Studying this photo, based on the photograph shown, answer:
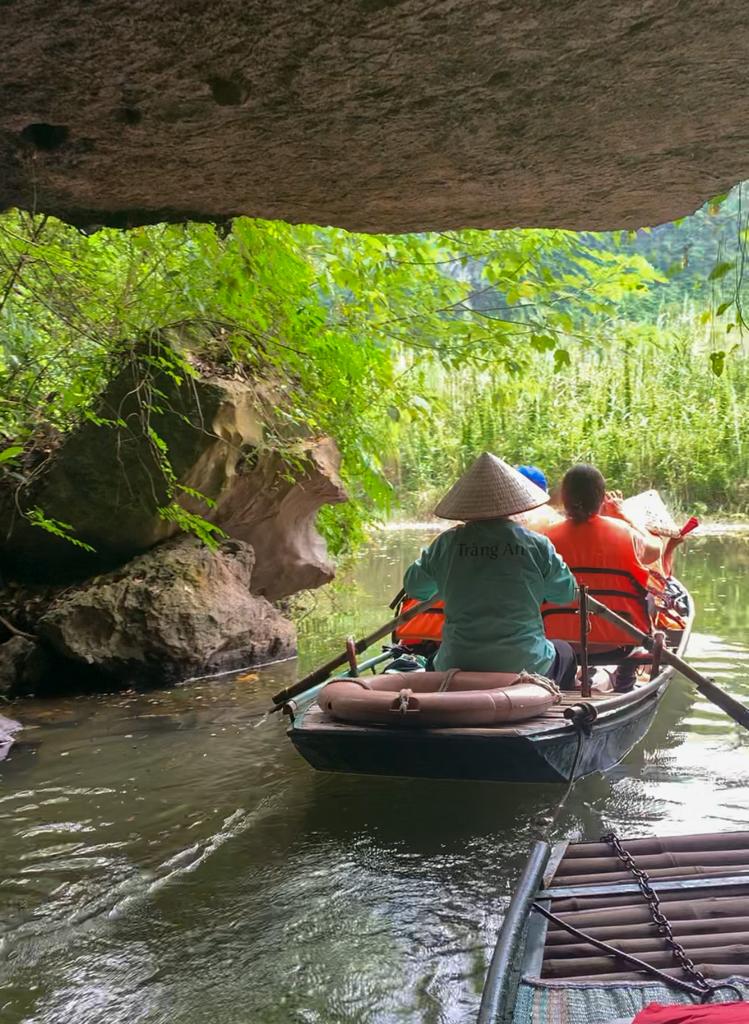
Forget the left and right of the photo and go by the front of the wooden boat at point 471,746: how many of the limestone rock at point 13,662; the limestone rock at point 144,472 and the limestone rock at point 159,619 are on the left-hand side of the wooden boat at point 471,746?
3

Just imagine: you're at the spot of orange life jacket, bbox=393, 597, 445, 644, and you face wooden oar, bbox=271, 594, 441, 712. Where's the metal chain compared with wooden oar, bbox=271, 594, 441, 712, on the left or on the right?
left

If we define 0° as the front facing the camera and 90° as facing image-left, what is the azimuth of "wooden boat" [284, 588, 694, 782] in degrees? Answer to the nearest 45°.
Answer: approximately 225°

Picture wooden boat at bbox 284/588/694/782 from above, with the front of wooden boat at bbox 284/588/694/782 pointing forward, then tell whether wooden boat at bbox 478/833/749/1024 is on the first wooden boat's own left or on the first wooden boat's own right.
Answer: on the first wooden boat's own right

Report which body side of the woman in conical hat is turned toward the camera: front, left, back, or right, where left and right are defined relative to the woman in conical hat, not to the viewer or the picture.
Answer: back

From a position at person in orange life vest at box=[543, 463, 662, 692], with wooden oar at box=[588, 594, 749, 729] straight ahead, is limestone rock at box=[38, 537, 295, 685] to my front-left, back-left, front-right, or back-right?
back-right

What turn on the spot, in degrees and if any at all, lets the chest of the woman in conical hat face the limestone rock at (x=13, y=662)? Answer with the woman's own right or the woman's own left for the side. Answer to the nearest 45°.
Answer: approximately 45° to the woman's own left

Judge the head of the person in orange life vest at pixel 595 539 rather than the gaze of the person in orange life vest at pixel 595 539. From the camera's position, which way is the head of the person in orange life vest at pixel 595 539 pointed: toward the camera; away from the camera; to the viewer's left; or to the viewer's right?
away from the camera

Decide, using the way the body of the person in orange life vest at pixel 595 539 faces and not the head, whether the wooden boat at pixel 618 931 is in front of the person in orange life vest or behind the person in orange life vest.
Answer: behind

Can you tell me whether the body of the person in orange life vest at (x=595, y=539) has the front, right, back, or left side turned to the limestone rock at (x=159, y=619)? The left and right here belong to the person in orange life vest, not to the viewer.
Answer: left

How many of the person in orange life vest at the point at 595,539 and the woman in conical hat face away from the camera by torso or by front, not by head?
2

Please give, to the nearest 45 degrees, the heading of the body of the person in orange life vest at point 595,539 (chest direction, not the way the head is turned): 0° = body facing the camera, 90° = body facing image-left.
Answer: approximately 180°

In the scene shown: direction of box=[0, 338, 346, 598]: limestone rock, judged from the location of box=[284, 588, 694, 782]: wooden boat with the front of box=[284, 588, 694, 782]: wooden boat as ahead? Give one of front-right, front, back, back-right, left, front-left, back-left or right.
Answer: left

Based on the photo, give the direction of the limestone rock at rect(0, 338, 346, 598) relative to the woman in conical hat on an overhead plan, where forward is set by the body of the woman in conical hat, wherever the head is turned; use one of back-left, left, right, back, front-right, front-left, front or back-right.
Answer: front-left

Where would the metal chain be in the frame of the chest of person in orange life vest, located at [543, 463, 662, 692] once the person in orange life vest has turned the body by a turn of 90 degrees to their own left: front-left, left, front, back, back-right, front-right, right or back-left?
left

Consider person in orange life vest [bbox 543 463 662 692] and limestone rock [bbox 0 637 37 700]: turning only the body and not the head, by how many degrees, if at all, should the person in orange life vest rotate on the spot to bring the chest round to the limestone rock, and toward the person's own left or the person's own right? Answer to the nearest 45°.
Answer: approximately 90° to the person's own left
